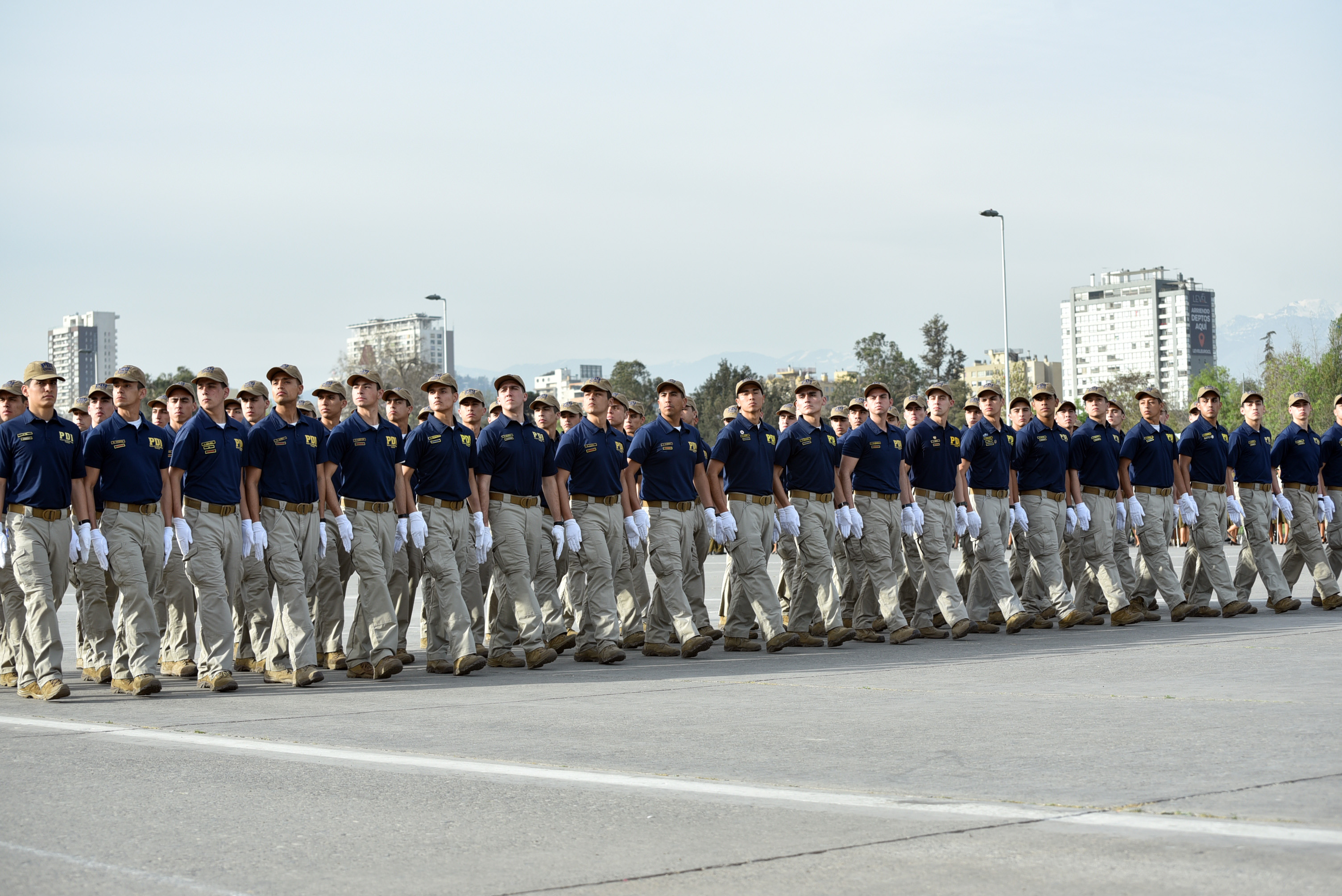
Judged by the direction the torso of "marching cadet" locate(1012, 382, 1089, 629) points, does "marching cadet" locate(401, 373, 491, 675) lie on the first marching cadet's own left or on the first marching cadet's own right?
on the first marching cadet's own right

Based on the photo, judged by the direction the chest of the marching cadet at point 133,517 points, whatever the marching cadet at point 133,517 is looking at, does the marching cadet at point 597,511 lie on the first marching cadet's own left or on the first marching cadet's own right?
on the first marching cadet's own left

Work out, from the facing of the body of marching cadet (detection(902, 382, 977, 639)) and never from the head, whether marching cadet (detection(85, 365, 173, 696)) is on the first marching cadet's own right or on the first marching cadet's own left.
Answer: on the first marching cadet's own right

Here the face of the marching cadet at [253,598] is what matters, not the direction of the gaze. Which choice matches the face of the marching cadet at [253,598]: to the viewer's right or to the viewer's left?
to the viewer's left

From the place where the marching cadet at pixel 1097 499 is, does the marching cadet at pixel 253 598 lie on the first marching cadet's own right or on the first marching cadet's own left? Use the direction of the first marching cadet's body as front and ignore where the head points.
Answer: on the first marching cadet's own right

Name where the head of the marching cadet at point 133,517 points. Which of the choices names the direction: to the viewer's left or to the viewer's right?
to the viewer's left
